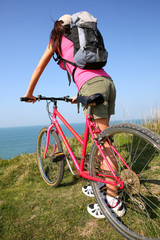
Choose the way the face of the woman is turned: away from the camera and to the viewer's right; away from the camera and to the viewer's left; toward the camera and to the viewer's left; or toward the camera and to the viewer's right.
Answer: away from the camera and to the viewer's left

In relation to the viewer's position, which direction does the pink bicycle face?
facing away from the viewer and to the left of the viewer

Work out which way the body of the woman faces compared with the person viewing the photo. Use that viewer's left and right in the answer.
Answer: facing away from the viewer and to the left of the viewer
